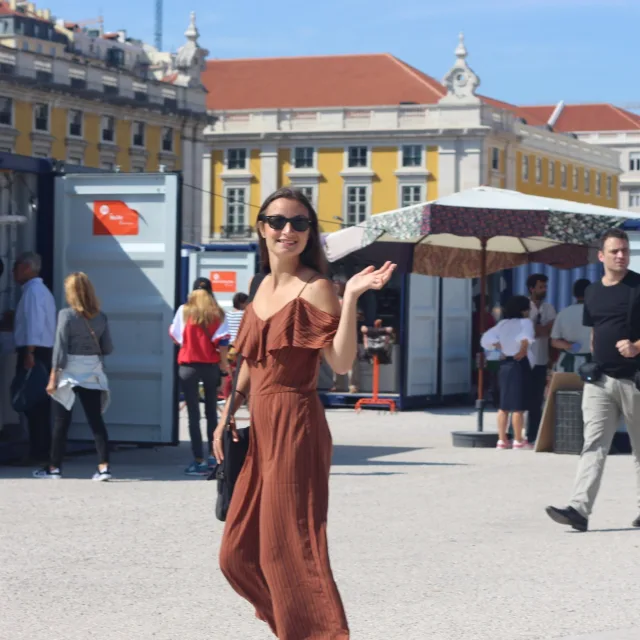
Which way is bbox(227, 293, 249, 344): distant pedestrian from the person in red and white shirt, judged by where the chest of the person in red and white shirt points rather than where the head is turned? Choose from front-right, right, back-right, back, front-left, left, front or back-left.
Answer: front

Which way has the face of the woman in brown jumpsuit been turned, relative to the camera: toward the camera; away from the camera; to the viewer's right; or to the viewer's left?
toward the camera

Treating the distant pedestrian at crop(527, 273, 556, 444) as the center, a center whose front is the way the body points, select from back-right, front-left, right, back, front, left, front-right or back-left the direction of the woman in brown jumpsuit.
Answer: front-left

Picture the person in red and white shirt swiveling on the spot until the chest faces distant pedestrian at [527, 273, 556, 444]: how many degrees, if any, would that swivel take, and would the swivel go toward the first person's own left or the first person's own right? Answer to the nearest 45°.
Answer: approximately 45° to the first person's own right

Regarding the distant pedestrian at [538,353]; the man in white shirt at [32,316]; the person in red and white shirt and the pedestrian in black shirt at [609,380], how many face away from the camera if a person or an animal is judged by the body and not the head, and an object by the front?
1

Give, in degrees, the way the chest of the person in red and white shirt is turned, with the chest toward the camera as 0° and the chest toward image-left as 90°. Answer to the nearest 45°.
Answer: approximately 180°

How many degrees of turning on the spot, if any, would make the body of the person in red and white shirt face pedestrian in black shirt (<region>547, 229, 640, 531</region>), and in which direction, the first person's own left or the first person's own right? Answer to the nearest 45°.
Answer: approximately 135° to the first person's own right

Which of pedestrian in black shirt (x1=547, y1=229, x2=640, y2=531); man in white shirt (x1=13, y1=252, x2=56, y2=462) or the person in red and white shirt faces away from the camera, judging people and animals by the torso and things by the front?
the person in red and white shirt

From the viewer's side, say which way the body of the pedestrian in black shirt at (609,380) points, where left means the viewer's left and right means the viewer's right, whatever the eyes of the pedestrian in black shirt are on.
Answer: facing the viewer and to the left of the viewer
